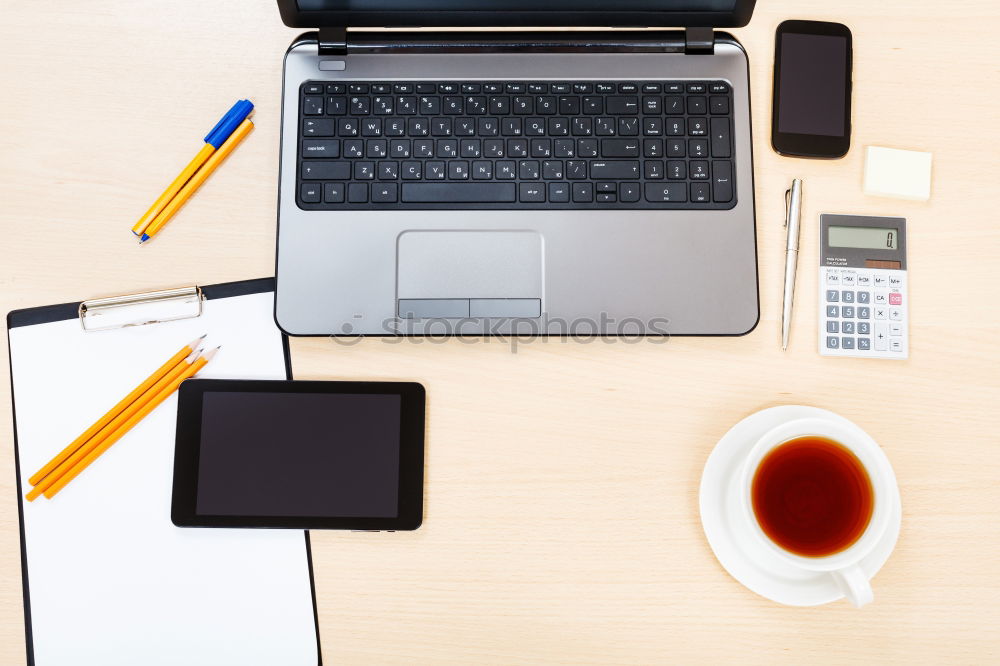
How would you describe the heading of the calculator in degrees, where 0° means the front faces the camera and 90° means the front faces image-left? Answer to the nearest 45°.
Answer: approximately 0°

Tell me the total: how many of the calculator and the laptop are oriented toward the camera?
2
